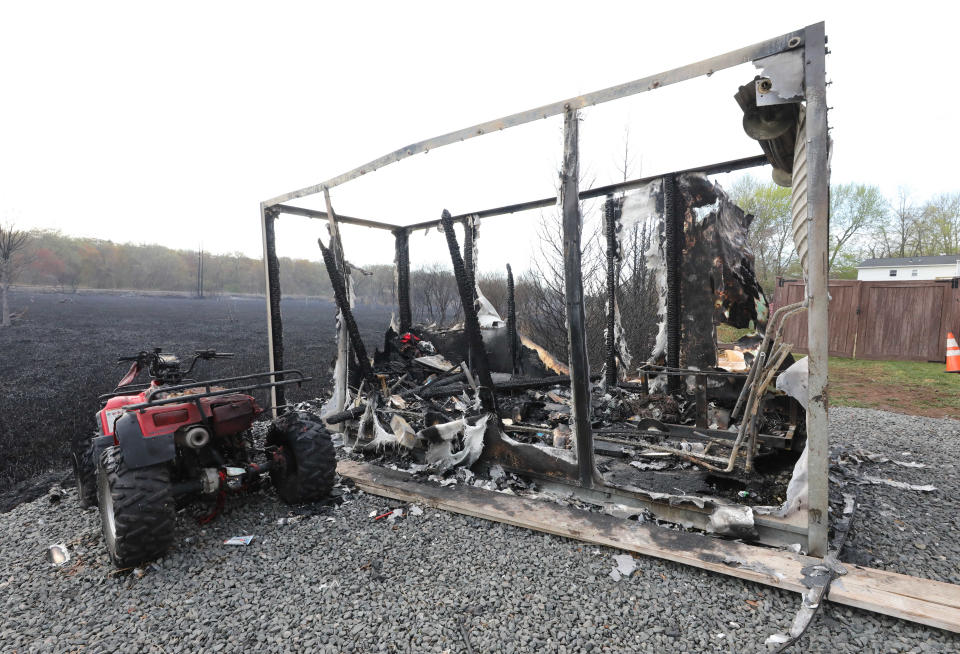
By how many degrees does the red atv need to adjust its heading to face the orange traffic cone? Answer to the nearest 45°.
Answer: approximately 135° to its right

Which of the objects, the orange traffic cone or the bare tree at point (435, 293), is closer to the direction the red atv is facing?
the bare tree

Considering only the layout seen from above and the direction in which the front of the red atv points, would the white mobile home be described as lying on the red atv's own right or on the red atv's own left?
on the red atv's own right

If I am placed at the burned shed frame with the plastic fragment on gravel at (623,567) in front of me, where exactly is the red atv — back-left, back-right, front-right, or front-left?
front-right

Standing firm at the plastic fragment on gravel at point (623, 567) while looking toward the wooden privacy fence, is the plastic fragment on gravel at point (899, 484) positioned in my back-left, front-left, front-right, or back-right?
front-right

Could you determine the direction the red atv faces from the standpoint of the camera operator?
facing away from the viewer and to the left of the viewer

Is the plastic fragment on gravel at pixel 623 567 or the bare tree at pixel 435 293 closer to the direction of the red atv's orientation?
the bare tree
